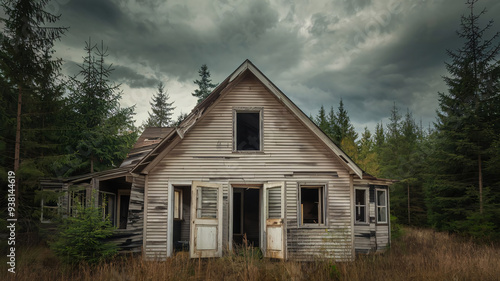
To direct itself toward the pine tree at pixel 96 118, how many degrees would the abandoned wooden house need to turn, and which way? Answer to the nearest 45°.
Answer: approximately 135° to its right

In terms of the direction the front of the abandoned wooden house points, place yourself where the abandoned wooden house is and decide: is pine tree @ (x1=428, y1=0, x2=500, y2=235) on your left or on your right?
on your left

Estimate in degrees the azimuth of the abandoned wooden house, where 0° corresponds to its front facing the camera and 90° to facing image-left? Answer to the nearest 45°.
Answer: approximately 0°

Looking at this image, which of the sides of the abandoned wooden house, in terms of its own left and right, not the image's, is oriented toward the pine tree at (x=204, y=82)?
back

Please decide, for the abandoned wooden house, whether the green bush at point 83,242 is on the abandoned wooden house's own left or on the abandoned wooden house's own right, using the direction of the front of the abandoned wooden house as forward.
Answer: on the abandoned wooden house's own right
